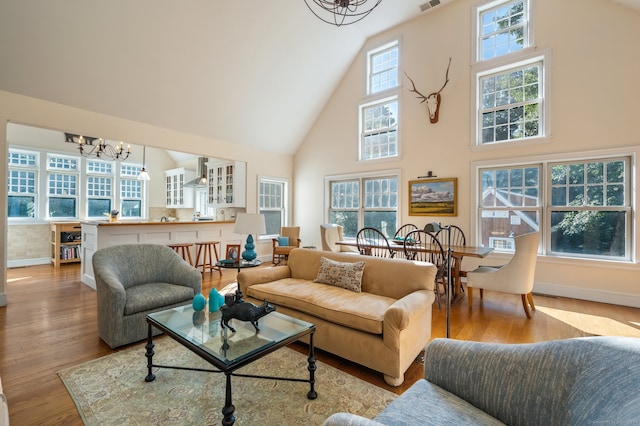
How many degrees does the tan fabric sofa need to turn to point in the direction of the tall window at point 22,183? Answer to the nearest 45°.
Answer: approximately 90° to its right

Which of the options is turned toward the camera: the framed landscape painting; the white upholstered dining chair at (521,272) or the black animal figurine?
the framed landscape painting

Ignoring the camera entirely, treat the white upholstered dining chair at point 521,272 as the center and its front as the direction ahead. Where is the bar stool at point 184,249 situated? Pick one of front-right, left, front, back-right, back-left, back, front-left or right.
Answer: front

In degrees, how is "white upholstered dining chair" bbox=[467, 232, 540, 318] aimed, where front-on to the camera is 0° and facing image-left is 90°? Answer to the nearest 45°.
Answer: approximately 90°

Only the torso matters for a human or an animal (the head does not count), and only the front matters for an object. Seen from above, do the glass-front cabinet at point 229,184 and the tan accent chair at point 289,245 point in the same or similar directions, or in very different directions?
same or similar directions

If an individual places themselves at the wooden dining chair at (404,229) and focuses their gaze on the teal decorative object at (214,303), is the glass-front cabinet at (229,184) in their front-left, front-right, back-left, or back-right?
front-right

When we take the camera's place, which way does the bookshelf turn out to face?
facing the viewer and to the right of the viewer

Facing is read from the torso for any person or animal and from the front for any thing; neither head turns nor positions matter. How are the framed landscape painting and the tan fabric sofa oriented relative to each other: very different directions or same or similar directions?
same or similar directions

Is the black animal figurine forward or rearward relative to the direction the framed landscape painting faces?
forward

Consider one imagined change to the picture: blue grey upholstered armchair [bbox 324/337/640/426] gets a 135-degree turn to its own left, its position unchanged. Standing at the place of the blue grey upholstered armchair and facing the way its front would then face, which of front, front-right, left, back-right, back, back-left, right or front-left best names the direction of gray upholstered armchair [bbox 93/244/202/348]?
back

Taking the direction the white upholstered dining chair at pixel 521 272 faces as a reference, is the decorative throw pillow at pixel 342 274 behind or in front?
in front

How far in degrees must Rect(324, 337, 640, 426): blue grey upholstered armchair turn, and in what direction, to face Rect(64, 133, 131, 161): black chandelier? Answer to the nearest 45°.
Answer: approximately 45° to its right

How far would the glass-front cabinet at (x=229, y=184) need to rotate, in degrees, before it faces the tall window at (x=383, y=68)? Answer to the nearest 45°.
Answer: approximately 90° to its left

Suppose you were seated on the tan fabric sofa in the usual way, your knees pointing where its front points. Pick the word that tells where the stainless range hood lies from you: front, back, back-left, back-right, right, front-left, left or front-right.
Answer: right

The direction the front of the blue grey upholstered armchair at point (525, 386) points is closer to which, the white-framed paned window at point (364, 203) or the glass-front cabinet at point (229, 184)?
the glass-front cabinet

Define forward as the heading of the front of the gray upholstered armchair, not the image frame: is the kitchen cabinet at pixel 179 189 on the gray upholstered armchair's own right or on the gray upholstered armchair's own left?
on the gray upholstered armchair's own left

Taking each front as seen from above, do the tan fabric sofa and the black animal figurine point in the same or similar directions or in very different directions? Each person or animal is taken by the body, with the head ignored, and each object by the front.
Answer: very different directions

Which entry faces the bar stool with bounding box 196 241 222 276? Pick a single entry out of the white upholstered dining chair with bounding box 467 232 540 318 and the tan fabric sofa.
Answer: the white upholstered dining chair

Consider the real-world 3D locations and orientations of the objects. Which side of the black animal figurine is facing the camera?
right

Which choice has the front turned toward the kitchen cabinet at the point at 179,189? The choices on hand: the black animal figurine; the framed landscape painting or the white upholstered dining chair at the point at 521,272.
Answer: the white upholstered dining chair

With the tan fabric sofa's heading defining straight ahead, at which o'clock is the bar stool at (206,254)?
The bar stool is roughly at 3 o'clock from the tan fabric sofa.
